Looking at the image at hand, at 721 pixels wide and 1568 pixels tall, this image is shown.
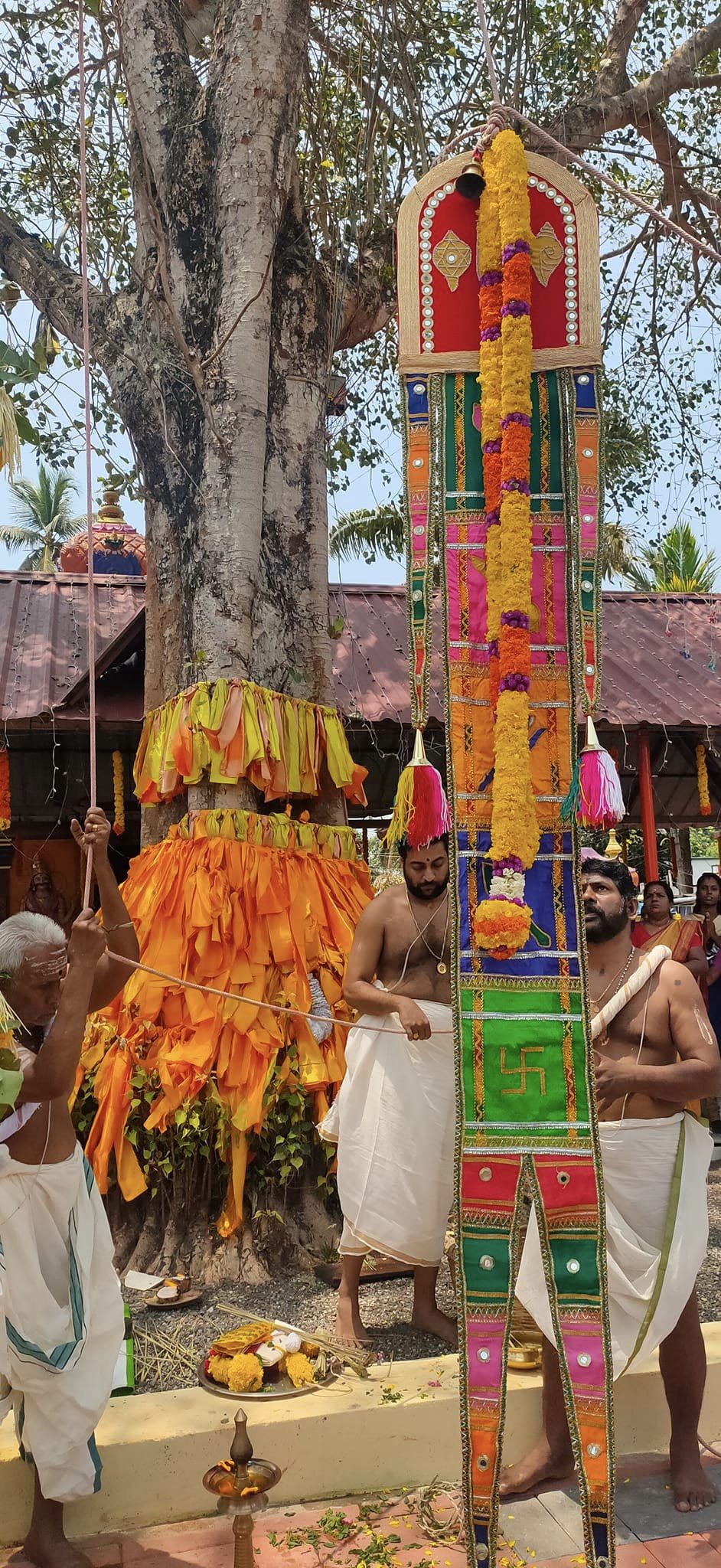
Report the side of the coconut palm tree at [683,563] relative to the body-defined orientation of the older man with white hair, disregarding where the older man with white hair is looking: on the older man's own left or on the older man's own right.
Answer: on the older man's own left

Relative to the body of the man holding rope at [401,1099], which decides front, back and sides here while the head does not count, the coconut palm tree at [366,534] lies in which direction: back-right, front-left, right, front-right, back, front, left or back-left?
back-left

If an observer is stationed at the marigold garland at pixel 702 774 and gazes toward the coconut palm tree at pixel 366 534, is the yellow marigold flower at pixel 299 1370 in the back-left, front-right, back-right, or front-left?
back-left

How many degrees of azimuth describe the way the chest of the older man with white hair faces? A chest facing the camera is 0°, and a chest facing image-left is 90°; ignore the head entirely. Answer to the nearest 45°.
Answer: approximately 315°

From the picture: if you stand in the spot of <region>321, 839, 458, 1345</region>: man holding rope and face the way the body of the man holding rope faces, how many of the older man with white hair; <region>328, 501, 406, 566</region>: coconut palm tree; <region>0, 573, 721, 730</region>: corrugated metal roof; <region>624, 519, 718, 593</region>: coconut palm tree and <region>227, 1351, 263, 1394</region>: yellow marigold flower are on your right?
2

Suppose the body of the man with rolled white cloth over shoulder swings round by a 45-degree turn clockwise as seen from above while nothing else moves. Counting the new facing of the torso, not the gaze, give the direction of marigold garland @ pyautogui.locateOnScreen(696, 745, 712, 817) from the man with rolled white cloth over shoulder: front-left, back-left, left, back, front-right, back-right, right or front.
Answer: right

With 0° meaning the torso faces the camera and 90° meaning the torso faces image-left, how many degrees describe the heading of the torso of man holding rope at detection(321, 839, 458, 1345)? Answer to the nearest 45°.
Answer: approximately 315°

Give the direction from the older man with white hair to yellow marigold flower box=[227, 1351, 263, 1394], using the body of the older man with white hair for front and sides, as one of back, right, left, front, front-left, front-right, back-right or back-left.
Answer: left

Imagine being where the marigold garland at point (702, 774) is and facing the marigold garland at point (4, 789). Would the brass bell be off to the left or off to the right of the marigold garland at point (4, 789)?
left

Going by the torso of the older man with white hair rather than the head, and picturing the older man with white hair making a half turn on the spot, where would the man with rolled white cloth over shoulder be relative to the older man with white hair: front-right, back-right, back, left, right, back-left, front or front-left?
back-right
